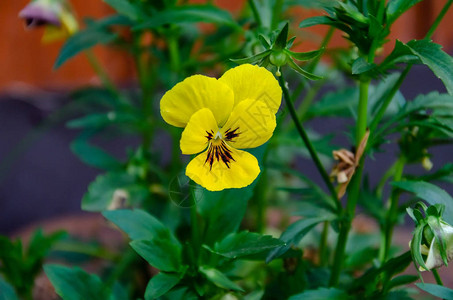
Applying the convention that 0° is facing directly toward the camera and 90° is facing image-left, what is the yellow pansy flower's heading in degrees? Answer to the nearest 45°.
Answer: approximately 0°
